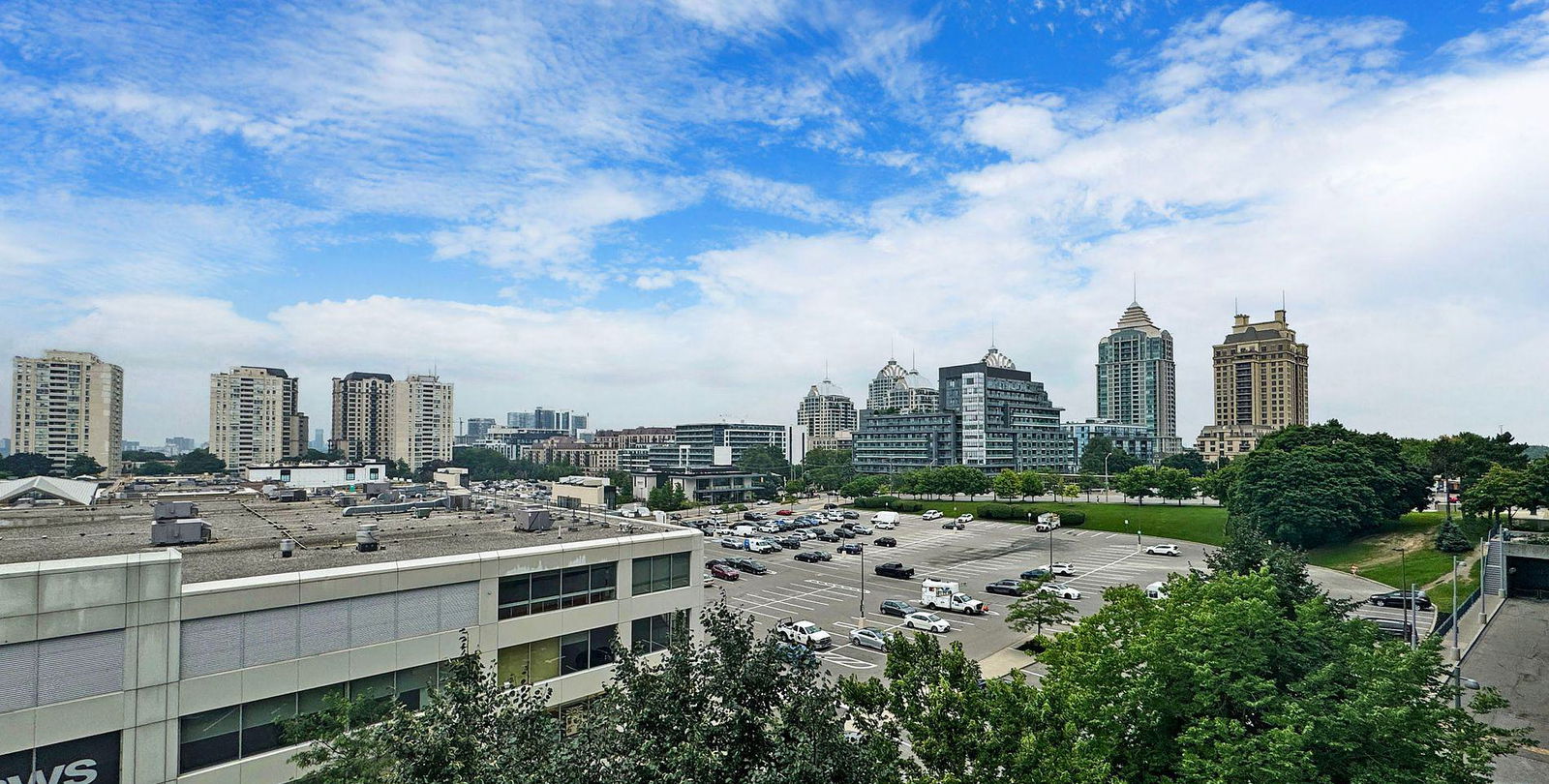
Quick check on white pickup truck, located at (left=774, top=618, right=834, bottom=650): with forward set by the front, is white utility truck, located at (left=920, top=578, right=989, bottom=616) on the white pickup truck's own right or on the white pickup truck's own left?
on the white pickup truck's own left

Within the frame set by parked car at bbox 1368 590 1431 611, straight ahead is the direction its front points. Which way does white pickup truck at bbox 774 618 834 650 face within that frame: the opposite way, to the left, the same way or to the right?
the opposite way

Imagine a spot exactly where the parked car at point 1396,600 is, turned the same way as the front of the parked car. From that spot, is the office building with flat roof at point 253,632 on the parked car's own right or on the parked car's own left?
on the parked car's own left

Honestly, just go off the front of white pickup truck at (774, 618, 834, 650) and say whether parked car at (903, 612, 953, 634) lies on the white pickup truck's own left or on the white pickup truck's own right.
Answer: on the white pickup truck's own left

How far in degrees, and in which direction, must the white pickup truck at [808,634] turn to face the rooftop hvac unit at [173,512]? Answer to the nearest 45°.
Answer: approximately 90° to its right

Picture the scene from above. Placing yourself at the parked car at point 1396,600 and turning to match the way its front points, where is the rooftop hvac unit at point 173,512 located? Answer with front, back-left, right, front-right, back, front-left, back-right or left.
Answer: front-left

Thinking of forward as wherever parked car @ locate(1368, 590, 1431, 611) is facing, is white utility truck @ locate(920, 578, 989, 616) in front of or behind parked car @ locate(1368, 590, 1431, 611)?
in front

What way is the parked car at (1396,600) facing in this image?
to the viewer's left

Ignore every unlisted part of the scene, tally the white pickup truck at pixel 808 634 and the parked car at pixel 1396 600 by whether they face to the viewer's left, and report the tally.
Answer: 1

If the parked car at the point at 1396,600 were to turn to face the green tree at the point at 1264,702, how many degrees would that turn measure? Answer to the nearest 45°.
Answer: approximately 90° to its left

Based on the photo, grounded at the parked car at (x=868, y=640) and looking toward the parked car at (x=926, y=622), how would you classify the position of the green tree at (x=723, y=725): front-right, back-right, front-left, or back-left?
back-right

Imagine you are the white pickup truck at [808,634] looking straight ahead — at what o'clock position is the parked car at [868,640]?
The parked car is roughly at 11 o'clock from the white pickup truck.
